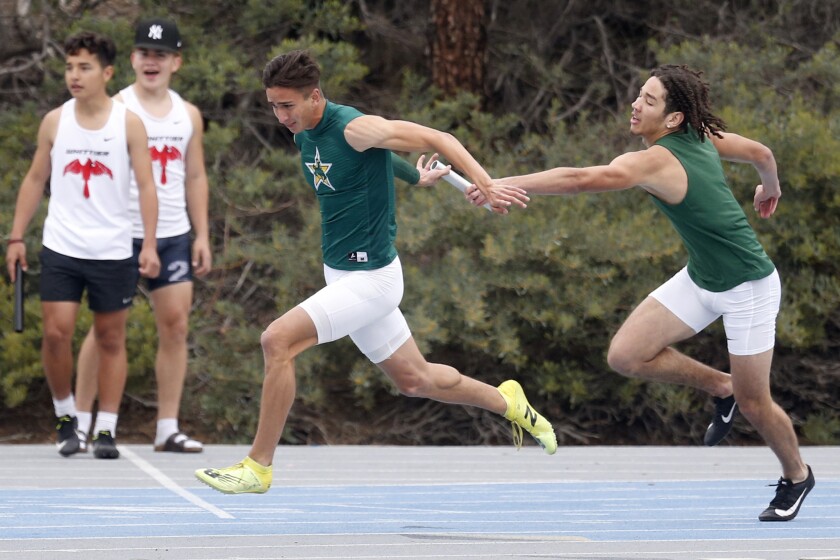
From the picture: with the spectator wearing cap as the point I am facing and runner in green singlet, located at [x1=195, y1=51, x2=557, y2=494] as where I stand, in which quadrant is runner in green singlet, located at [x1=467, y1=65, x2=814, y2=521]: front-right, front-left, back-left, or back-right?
back-right

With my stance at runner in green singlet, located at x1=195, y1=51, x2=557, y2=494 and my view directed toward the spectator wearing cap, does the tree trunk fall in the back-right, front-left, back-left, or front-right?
front-right

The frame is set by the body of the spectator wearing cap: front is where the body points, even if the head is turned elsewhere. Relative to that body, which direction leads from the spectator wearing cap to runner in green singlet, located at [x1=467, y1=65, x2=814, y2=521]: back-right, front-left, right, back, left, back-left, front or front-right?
front-left

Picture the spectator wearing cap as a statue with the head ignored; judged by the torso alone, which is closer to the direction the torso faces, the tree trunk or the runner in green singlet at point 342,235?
the runner in green singlet

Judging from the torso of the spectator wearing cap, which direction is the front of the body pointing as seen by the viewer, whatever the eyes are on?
toward the camera

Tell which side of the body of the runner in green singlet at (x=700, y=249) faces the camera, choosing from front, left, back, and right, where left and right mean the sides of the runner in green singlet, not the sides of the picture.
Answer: left

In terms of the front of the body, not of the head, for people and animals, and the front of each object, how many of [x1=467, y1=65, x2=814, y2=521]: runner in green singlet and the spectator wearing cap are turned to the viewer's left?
1

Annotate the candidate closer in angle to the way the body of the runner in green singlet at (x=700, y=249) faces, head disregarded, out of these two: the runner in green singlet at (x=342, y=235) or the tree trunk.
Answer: the runner in green singlet

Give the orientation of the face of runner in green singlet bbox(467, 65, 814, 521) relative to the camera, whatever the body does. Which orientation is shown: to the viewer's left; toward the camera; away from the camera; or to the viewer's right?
to the viewer's left

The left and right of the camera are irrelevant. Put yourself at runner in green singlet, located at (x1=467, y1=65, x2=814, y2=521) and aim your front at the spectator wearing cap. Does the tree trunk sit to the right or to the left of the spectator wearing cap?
right

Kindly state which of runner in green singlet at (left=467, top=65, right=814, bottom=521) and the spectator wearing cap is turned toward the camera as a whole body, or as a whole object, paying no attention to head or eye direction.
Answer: the spectator wearing cap

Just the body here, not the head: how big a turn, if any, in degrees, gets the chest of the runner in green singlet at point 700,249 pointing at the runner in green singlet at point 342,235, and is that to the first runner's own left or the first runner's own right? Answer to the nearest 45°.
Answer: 0° — they already face them

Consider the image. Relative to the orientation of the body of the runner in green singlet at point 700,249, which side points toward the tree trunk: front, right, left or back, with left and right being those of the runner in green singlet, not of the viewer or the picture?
right

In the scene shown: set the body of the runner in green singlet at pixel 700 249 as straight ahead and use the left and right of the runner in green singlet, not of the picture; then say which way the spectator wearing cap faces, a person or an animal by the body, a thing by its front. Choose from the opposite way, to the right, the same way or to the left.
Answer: to the left
